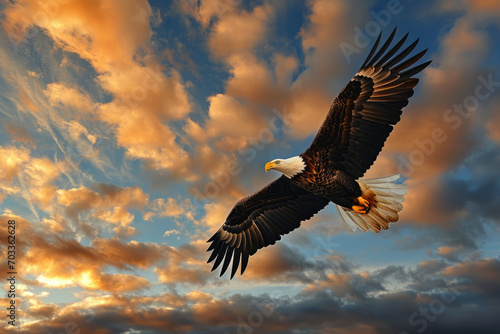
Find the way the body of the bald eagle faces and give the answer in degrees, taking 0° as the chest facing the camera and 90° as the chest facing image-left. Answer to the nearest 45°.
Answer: approximately 90°
